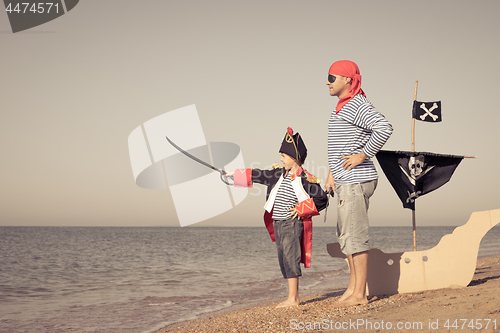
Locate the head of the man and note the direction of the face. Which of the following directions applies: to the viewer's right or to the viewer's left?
to the viewer's left

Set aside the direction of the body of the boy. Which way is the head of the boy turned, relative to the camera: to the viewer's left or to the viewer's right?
to the viewer's left

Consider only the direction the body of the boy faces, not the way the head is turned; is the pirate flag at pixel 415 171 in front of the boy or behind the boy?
behind

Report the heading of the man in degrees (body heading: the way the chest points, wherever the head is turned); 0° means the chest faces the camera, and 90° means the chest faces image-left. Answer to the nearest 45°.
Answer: approximately 90°

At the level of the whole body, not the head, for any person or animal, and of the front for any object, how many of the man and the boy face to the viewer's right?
0
